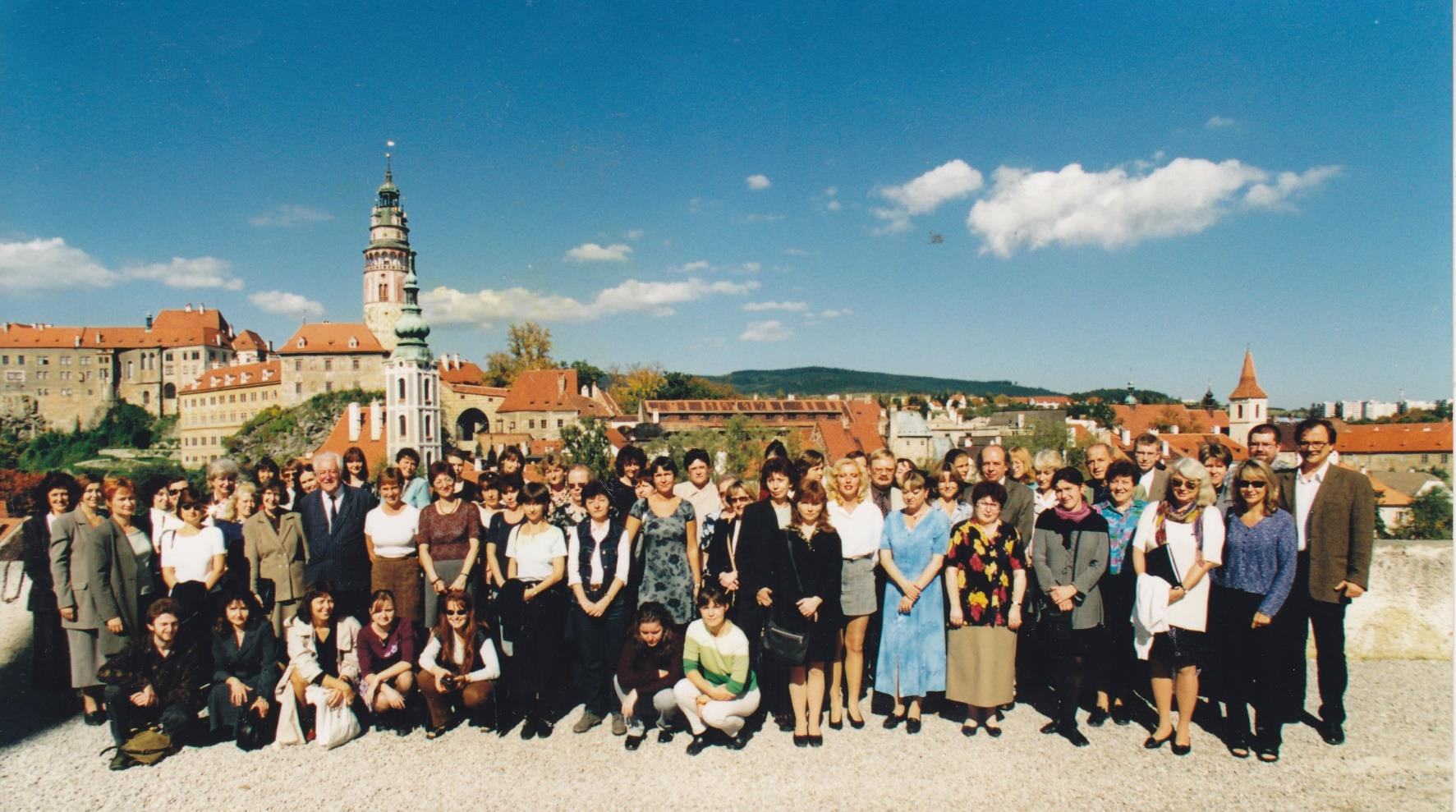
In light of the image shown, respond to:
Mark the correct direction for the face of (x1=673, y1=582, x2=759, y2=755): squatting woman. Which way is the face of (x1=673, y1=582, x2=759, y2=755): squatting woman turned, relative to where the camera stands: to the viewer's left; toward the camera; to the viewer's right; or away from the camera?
toward the camera

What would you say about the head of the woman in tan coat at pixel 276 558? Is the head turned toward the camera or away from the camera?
toward the camera

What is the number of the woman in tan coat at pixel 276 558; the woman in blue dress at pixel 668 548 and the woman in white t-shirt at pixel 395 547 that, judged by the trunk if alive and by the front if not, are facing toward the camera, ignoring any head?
3

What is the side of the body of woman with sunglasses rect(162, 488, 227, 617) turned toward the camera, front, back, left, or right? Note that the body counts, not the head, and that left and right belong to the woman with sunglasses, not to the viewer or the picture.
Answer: front

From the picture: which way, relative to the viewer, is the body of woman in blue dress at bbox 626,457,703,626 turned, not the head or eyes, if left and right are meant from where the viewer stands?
facing the viewer

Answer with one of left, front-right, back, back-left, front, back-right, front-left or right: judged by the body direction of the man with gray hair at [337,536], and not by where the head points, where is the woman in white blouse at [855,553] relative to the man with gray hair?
front-left

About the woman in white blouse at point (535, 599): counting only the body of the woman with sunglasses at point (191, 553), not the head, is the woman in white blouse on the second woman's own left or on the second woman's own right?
on the second woman's own left

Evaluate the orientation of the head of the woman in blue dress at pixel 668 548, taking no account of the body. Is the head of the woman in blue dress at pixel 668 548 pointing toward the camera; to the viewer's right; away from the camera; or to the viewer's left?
toward the camera

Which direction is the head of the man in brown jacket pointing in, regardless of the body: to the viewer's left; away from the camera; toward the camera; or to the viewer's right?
toward the camera

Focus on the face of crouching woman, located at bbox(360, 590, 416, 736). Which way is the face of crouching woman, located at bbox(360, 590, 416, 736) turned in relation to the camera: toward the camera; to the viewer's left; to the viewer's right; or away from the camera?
toward the camera

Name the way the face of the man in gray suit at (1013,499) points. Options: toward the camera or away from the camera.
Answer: toward the camera

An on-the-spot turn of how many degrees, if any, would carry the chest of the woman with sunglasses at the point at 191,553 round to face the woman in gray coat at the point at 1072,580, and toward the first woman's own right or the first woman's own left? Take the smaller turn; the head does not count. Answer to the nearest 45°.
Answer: approximately 45° to the first woman's own left

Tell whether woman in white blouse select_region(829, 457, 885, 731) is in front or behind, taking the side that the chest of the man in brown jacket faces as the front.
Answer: in front
